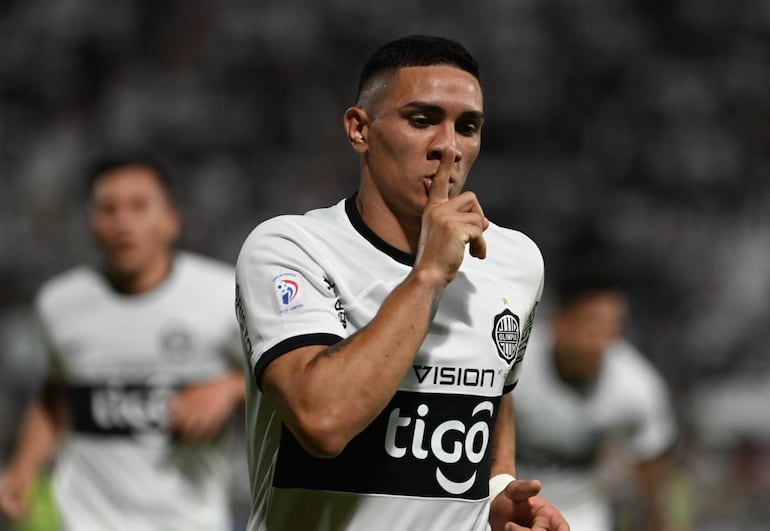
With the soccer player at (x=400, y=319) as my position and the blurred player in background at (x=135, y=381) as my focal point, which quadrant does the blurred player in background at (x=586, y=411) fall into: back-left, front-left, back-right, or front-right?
front-right

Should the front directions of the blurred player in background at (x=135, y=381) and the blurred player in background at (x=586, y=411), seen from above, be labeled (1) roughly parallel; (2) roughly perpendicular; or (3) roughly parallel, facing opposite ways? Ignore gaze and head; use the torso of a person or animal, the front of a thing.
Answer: roughly parallel

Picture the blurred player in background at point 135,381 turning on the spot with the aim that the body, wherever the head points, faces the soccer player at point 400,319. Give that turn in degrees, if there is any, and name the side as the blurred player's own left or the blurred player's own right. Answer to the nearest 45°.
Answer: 0° — they already face them

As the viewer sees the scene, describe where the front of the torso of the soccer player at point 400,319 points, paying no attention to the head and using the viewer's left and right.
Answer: facing the viewer and to the right of the viewer

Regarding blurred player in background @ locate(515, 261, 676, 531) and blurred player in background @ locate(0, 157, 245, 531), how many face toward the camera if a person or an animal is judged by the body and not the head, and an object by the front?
2

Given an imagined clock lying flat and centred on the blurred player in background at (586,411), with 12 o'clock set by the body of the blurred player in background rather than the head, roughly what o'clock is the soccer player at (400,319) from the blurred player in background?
The soccer player is roughly at 12 o'clock from the blurred player in background.

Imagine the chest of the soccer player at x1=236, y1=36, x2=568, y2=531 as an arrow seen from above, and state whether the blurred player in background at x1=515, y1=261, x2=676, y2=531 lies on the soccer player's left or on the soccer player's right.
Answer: on the soccer player's left

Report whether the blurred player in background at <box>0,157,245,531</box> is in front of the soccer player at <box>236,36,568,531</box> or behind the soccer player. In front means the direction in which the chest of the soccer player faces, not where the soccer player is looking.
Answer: behind

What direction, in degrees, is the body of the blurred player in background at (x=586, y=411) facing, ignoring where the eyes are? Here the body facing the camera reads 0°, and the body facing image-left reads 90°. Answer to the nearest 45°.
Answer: approximately 0°

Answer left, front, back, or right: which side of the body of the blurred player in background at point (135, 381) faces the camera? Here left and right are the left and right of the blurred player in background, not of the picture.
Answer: front

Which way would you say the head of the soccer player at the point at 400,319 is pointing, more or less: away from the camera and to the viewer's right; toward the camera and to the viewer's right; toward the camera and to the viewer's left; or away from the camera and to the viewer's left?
toward the camera and to the viewer's right

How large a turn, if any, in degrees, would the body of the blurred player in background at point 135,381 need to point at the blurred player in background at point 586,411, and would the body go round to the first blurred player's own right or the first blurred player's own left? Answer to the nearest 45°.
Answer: approximately 90° to the first blurred player's own left
